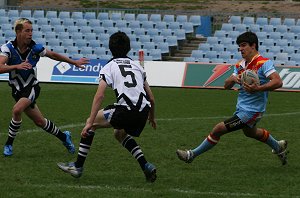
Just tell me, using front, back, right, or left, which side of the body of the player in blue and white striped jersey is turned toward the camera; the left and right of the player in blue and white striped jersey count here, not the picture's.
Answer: front

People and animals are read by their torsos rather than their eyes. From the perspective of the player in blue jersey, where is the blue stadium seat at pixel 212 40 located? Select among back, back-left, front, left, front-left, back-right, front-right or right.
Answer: back-right

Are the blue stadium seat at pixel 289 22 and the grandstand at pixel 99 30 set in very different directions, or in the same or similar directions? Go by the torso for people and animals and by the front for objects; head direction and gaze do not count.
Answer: same or similar directions

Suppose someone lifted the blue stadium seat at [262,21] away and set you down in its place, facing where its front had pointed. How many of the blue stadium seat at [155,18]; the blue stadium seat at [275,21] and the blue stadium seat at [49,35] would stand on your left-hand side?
1

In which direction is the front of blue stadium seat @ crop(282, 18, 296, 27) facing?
toward the camera

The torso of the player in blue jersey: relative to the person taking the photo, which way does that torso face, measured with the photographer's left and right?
facing the viewer and to the left of the viewer

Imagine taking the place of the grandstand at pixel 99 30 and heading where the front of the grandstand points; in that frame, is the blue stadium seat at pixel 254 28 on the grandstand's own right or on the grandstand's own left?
on the grandstand's own left

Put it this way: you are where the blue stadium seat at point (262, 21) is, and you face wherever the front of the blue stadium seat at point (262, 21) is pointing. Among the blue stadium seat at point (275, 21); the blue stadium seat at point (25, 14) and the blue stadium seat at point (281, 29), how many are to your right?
1

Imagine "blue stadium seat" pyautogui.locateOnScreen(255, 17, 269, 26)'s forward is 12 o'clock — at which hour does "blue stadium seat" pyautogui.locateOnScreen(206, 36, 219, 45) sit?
"blue stadium seat" pyautogui.locateOnScreen(206, 36, 219, 45) is roughly at 2 o'clock from "blue stadium seat" pyautogui.locateOnScreen(255, 17, 269, 26).

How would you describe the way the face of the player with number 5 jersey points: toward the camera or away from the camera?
away from the camera

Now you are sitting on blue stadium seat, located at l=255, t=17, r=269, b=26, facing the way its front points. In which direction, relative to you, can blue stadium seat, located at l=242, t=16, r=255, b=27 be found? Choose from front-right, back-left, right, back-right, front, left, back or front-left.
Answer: right

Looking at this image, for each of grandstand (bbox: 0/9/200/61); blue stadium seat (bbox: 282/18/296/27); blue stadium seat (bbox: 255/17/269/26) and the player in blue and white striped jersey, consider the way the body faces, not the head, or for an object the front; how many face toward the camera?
4

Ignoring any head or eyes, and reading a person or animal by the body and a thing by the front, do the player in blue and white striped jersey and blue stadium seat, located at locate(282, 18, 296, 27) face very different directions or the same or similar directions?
same or similar directions

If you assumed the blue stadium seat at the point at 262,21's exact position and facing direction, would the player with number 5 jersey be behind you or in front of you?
in front

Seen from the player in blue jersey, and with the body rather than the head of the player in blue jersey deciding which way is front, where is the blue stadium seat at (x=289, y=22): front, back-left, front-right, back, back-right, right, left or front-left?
back-right

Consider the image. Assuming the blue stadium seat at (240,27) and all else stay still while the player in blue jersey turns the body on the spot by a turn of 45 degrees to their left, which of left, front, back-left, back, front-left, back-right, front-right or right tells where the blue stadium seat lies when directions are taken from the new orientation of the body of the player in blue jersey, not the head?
back
